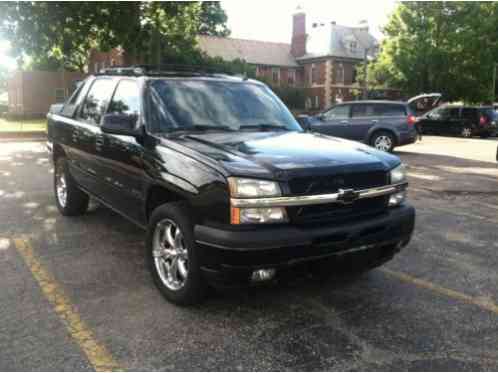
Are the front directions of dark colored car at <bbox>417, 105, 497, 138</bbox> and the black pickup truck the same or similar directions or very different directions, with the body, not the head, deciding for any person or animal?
very different directions

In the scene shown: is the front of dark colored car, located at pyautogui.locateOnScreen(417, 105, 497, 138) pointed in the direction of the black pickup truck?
no

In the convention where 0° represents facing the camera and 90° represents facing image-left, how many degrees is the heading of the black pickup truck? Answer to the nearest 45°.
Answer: approximately 315°

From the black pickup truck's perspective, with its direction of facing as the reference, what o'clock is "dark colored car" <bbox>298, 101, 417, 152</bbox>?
The dark colored car is roughly at 8 o'clock from the black pickup truck.

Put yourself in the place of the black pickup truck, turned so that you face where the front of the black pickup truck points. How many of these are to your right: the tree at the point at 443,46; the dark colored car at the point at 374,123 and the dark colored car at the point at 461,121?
0

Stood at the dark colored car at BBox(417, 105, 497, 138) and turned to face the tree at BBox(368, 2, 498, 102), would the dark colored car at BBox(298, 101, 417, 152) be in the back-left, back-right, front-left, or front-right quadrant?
back-left

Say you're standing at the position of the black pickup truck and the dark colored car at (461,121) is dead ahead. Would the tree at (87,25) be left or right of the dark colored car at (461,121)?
left

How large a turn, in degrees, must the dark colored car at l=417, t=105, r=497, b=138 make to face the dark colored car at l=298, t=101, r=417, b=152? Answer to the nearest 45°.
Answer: approximately 135° to its left

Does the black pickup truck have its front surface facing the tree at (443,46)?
no

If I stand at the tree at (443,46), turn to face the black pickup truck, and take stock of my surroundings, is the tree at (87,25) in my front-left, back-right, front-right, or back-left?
front-right
